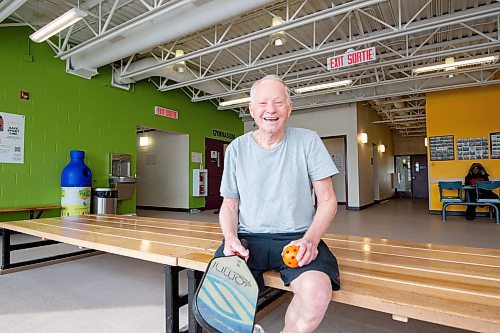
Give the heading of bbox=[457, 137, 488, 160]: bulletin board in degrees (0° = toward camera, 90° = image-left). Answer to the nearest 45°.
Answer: approximately 0°

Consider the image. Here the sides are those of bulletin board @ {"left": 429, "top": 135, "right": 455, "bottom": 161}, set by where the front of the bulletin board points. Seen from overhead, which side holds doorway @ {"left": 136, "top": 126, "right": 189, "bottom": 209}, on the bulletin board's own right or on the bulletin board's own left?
on the bulletin board's own right

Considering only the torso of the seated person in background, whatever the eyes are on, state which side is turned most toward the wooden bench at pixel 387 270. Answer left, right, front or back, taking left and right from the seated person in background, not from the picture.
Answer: front

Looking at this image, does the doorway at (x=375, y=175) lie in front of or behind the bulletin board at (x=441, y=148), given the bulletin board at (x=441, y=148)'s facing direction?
behind
